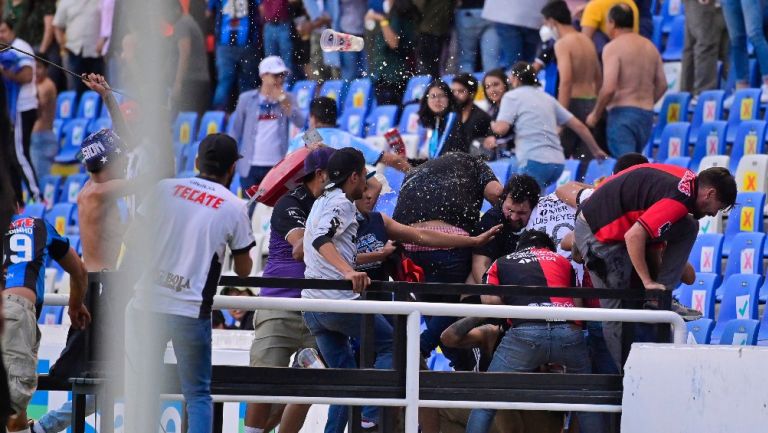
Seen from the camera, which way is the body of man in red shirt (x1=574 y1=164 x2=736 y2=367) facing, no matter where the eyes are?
to the viewer's right

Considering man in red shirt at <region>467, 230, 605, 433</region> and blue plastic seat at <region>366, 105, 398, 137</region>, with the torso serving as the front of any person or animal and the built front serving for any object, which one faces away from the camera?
the man in red shirt

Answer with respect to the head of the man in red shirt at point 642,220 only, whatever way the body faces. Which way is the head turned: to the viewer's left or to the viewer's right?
to the viewer's right

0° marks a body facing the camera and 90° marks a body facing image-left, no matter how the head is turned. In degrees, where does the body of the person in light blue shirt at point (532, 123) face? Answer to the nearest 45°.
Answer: approximately 135°

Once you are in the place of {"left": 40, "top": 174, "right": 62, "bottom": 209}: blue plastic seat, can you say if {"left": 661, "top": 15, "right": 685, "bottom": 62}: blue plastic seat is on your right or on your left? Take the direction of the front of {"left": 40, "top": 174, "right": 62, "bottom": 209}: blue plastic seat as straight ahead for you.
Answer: on your left

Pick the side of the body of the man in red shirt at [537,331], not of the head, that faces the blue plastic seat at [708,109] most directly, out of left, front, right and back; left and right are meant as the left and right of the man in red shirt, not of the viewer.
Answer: front

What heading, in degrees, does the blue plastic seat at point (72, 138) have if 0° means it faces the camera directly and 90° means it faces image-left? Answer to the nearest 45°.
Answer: approximately 45°

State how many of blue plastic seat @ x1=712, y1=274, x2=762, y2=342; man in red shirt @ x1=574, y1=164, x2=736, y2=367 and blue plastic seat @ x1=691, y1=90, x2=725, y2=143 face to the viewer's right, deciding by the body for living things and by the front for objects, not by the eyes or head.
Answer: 1
